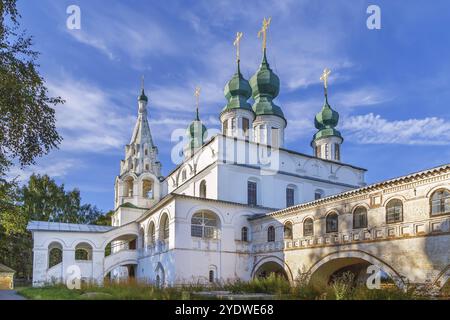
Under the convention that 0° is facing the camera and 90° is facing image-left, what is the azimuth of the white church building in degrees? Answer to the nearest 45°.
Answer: approximately 45°
